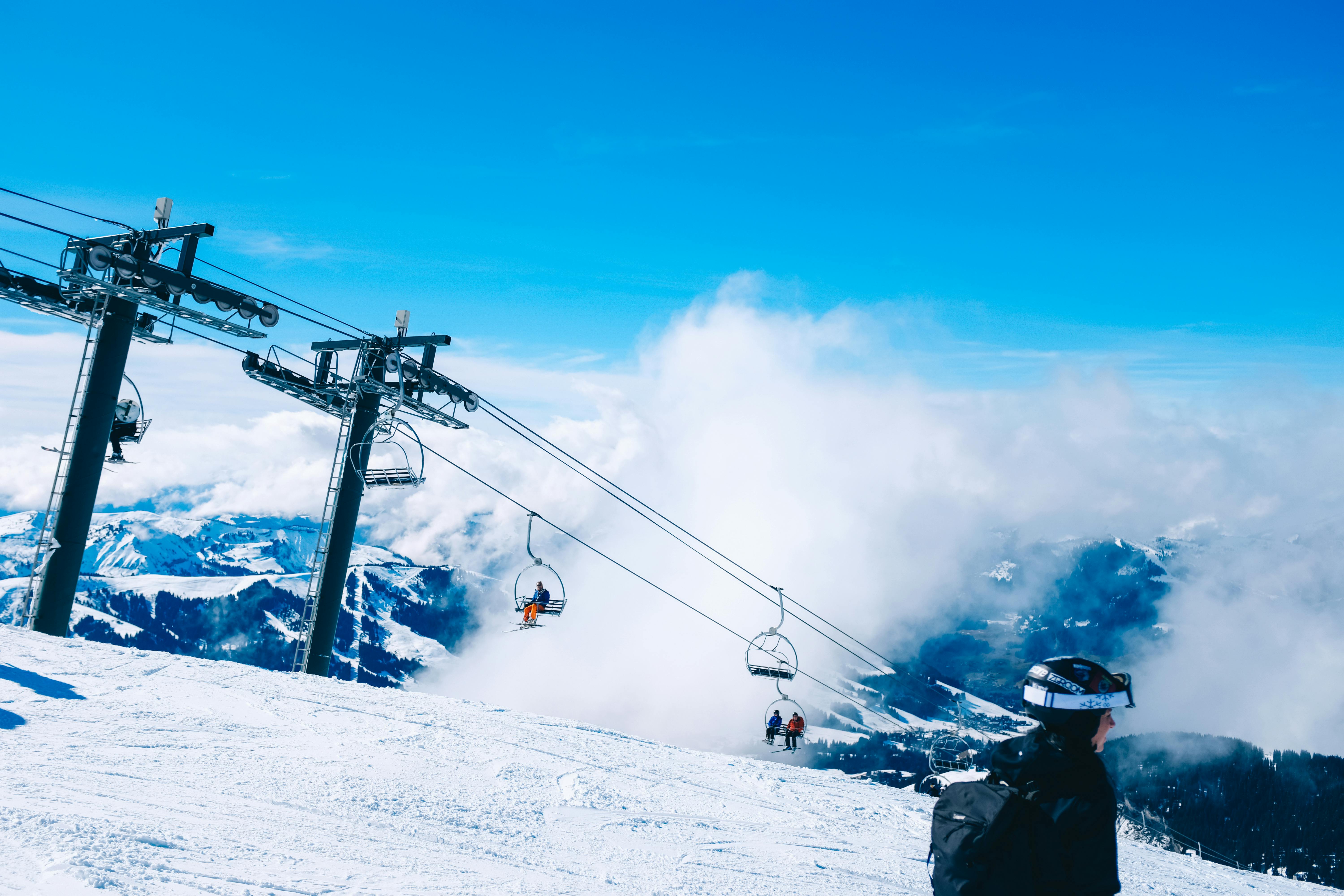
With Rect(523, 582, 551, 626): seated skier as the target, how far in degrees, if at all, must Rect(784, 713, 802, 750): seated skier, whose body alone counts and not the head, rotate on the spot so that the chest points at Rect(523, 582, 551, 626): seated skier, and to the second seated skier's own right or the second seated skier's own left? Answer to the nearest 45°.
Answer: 0° — they already face them

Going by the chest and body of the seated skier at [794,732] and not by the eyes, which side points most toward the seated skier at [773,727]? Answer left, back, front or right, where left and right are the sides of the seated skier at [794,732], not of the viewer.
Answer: right

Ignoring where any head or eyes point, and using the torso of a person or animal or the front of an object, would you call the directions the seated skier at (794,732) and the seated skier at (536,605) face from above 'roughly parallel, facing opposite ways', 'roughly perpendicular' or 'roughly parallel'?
roughly parallel

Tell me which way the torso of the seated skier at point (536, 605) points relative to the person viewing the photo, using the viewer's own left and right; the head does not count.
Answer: facing the viewer and to the left of the viewer

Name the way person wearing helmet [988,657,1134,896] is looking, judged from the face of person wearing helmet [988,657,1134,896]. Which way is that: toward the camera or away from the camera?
away from the camera

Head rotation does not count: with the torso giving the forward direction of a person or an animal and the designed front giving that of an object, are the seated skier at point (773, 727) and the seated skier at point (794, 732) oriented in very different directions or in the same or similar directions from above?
same or similar directions

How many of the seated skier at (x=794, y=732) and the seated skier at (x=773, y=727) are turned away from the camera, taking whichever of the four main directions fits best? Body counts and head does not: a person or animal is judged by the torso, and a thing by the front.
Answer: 0

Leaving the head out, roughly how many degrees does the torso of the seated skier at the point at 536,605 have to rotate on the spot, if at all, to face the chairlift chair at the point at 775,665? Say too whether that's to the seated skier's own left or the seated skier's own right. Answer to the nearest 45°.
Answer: approximately 135° to the seated skier's own left

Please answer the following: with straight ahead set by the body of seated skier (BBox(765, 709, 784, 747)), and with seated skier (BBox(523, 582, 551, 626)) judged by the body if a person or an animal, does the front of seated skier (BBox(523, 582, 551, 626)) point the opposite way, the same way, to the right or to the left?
the same way
